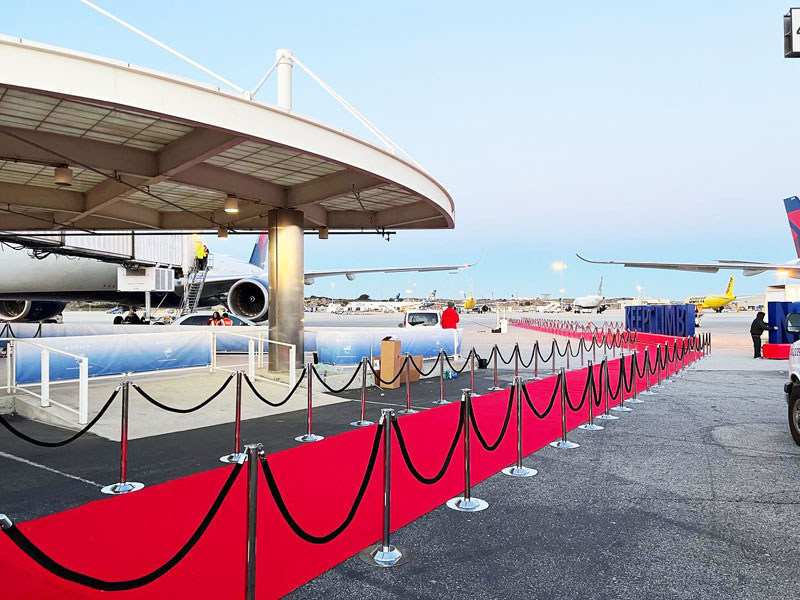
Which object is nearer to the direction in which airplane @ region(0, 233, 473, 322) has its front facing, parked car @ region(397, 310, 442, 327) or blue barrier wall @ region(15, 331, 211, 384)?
the blue barrier wall

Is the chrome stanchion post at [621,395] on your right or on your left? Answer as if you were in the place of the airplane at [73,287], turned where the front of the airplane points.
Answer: on your left

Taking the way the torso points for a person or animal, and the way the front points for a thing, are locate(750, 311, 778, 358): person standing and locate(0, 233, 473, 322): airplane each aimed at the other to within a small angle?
no

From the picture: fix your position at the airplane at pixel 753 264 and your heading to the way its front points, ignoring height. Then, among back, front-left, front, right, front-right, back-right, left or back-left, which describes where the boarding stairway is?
right

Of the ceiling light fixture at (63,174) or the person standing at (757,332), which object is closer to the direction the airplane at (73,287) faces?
the ceiling light fixture

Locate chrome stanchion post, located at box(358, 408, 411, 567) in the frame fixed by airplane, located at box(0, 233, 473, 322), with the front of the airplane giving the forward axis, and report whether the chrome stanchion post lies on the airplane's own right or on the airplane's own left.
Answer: on the airplane's own left

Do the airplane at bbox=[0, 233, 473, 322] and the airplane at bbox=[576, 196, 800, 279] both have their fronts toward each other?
no

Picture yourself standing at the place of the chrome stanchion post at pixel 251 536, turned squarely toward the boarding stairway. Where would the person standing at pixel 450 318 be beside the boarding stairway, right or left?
right

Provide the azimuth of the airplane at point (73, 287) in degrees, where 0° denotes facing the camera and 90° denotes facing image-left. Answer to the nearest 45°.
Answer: approximately 45°

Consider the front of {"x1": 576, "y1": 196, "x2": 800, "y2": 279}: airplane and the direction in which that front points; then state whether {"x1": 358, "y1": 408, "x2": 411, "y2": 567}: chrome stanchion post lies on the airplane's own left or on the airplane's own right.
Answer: on the airplane's own right

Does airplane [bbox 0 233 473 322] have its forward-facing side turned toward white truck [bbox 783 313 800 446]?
no

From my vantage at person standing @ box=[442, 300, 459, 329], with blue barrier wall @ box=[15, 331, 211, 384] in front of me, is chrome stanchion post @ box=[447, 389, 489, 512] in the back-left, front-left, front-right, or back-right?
front-left

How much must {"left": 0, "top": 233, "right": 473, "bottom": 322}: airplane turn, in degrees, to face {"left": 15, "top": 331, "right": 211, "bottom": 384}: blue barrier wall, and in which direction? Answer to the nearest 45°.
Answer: approximately 45° to its left
